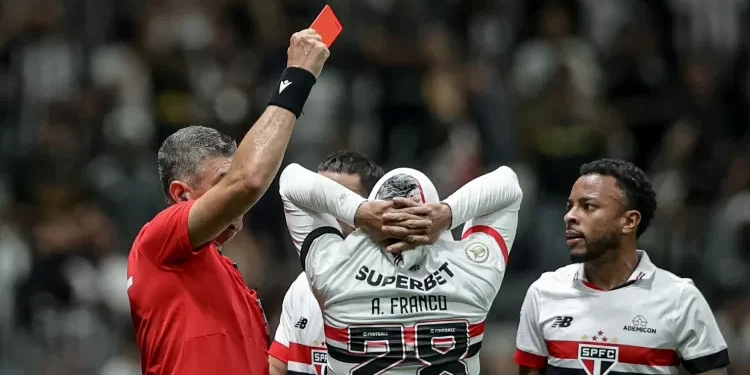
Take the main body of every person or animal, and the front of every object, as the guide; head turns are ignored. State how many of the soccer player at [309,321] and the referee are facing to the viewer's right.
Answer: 1

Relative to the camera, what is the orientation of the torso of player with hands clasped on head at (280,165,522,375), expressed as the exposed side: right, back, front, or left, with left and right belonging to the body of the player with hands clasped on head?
back

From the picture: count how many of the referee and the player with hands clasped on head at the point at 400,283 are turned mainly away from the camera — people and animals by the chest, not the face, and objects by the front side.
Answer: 1

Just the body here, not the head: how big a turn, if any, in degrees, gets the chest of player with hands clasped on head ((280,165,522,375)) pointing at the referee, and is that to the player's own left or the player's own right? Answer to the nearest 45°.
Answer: approximately 90° to the player's own left

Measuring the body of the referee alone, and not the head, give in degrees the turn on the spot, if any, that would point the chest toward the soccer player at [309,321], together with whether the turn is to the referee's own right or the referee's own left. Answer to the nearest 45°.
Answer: approximately 45° to the referee's own left

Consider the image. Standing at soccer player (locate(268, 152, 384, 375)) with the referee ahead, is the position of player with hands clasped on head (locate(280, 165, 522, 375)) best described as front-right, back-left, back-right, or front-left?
front-left

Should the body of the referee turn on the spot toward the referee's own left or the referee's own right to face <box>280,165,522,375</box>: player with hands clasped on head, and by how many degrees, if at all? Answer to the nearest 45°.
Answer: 0° — they already face them

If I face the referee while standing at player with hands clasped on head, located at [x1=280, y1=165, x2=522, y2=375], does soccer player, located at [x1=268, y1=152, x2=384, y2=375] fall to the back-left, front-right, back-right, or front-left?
front-right

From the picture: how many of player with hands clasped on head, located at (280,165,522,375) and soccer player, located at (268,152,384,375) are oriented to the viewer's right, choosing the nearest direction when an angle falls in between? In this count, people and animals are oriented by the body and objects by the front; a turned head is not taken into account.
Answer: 0

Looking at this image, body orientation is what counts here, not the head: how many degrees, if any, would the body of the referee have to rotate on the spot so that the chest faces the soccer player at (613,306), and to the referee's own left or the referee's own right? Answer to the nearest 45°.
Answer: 0° — they already face them

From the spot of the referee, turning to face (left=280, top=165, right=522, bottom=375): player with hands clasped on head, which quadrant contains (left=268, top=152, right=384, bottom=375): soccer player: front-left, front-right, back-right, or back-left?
front-left

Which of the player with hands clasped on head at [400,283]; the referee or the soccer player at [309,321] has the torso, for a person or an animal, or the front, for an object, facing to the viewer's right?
the referee

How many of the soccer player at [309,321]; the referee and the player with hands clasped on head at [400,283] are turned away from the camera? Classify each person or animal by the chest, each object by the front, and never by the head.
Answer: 1

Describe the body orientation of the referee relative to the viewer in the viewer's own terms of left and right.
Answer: facing to the right of the viewer

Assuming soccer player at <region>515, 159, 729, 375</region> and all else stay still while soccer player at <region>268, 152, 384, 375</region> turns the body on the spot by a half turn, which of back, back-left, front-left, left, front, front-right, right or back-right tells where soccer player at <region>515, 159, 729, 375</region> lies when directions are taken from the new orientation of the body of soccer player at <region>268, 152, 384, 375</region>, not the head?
front-right

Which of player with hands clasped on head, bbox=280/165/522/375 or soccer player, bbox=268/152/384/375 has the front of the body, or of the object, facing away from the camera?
the player with hands clasped on head

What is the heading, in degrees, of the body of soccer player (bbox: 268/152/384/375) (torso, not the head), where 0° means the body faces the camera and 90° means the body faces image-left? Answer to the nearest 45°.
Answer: approximately 45°
